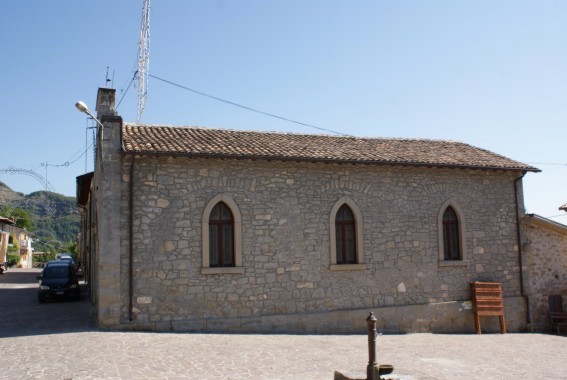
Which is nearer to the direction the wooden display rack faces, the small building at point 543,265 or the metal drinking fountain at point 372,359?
the metal drinking fountain

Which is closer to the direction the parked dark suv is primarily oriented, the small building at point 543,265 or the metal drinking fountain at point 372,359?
the metal drinking fountain

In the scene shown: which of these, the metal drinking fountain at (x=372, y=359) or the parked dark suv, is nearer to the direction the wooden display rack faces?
the metal drinking fountain

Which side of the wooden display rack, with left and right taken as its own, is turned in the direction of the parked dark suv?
right

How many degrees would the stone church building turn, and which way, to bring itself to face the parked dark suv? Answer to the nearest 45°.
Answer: approximately 45° to its right

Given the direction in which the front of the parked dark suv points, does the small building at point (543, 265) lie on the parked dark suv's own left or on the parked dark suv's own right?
on the parked dark suv's own left

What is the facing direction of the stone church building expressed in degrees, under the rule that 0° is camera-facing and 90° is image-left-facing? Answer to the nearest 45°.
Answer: approximately 90°

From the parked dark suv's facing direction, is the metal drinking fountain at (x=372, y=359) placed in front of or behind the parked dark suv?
in front

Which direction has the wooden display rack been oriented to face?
toward the camera

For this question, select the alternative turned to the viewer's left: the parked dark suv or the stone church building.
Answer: the stone church building

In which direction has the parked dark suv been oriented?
toward the camera

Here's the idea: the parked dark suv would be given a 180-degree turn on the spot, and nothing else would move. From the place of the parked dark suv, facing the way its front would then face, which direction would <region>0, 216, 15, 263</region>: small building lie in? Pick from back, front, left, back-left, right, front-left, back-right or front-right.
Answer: front

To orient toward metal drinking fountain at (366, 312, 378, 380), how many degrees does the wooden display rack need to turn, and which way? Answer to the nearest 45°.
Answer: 0° — it already faces it
